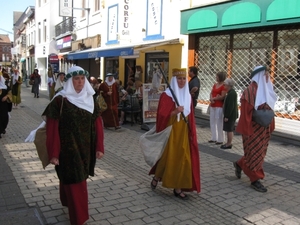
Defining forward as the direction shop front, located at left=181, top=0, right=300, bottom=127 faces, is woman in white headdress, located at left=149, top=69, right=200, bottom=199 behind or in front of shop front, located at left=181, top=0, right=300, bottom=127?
in front

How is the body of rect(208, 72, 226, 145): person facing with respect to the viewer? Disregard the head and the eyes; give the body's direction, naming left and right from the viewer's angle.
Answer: facing the viewer and to the left of the viewer

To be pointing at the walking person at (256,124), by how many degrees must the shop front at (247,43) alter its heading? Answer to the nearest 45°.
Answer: approximately 45° to its left

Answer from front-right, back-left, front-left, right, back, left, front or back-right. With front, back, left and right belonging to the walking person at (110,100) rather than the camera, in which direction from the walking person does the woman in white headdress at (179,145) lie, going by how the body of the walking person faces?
front

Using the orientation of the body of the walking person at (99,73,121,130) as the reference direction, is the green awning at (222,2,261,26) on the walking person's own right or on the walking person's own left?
on the walking person's own left

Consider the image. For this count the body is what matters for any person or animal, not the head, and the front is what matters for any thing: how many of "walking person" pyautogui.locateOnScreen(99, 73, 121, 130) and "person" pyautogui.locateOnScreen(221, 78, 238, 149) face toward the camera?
1

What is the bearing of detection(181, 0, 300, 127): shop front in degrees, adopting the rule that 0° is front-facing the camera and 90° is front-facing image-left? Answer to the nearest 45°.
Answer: approximately 45°

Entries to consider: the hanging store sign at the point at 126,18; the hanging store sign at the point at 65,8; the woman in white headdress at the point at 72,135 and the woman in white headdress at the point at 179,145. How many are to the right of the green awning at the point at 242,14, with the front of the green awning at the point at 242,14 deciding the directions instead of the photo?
2

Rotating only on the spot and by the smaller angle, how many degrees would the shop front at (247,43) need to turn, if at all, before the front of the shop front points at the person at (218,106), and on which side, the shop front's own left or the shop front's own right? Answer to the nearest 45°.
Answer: approximately 45° to the shop front's own left

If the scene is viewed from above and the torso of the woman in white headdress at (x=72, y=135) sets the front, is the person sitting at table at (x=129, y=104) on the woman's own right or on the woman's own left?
on the woman's own left

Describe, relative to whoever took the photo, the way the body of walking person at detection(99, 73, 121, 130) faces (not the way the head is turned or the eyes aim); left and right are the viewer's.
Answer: facing the viewer

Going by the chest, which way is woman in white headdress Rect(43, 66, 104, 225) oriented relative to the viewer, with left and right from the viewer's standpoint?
facing the viewer and to the right of the viewer

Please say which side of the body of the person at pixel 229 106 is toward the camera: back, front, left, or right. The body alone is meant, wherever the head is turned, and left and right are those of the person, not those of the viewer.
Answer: left

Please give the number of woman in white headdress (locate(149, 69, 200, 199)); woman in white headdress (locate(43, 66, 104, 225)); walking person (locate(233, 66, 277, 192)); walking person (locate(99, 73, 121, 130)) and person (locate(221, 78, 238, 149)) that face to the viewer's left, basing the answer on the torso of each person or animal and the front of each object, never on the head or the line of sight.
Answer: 1
